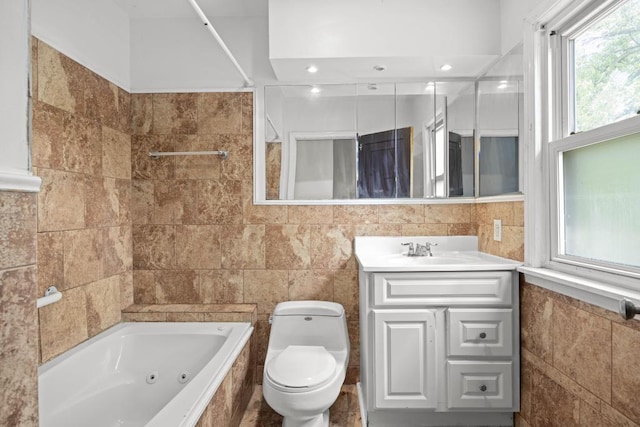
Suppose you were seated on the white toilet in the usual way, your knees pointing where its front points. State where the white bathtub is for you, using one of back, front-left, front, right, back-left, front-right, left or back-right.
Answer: right

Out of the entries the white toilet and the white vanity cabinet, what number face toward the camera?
2

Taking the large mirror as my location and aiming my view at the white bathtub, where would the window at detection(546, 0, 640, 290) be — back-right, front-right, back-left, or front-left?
back-left

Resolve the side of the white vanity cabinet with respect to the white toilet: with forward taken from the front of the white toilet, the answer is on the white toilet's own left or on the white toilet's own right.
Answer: on the white toilet's own left

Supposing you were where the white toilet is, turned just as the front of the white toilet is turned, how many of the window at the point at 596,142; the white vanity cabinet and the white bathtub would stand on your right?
1

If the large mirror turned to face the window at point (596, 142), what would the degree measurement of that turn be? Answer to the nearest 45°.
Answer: approximately 45° to its left

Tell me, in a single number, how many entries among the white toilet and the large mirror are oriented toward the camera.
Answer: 2
